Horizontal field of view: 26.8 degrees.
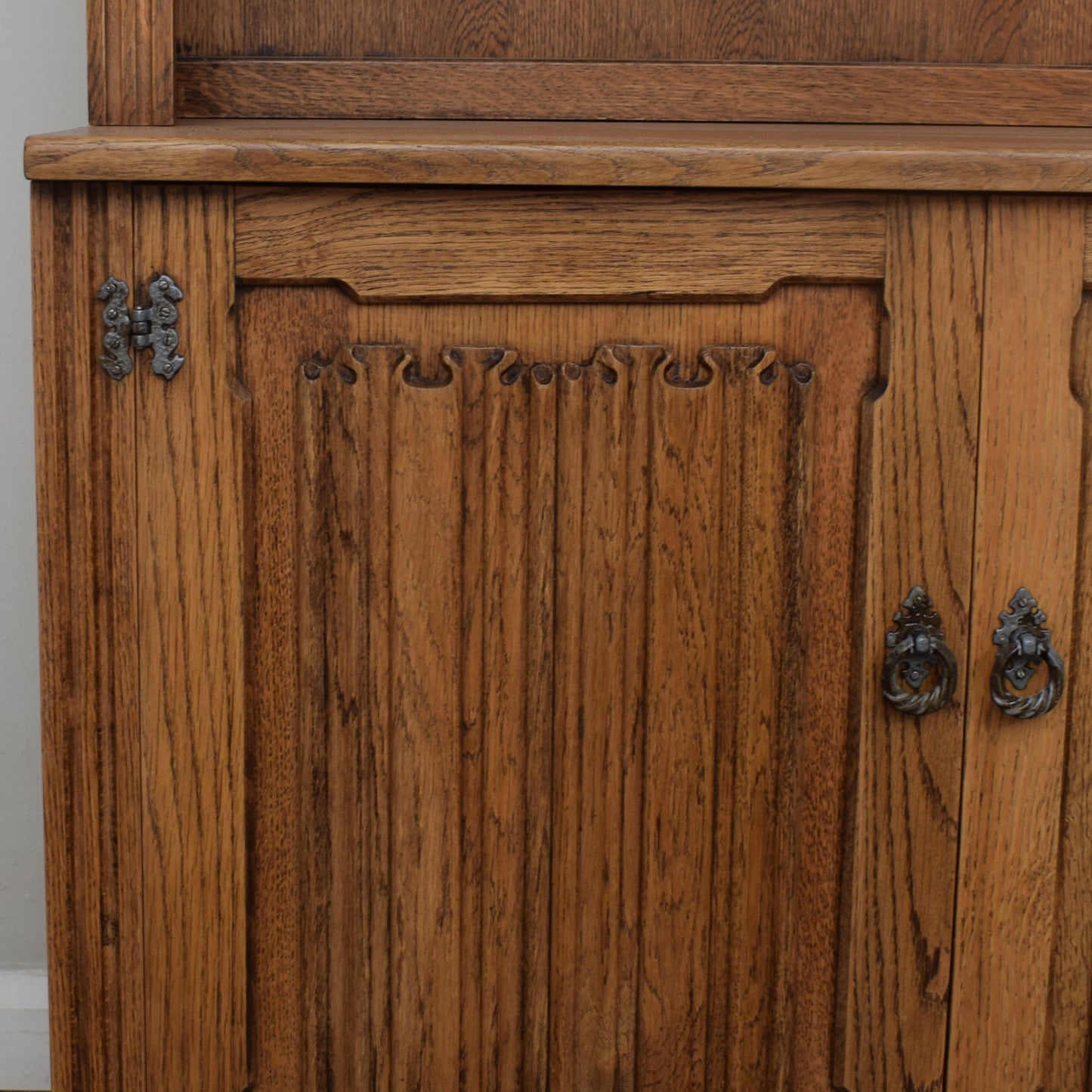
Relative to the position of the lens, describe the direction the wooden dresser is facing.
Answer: facing the viewer
